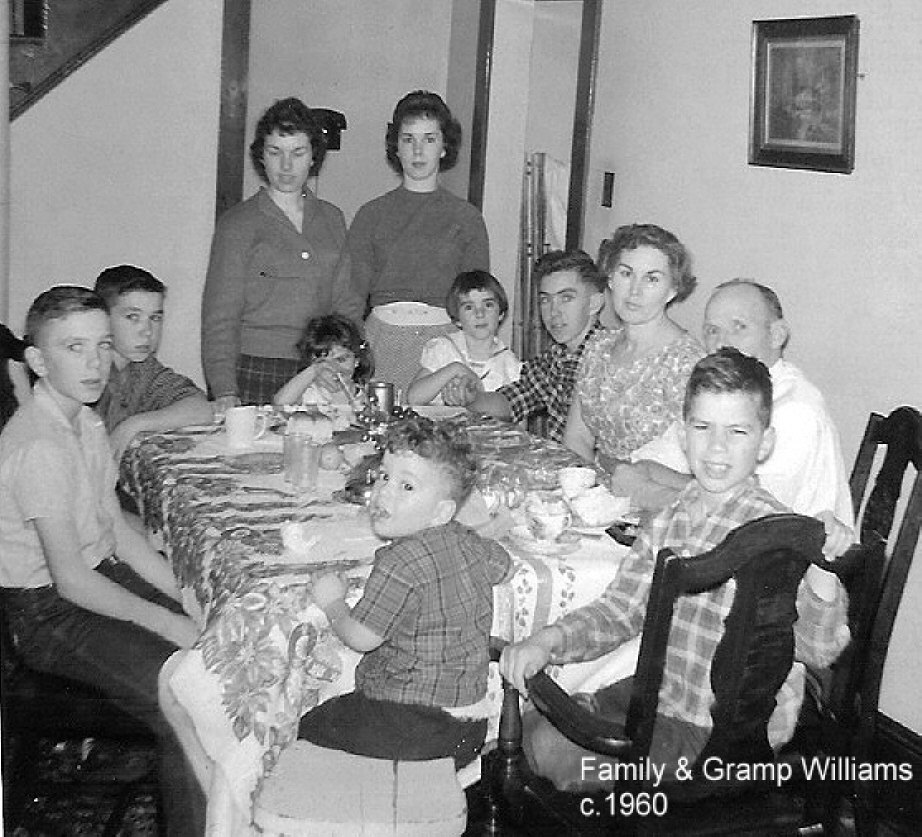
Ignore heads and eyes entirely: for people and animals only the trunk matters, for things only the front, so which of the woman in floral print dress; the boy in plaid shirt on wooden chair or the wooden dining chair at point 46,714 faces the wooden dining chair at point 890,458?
the wooden dining chair at point 46,714

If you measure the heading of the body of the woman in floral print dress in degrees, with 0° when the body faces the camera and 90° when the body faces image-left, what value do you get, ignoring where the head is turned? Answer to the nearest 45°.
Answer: approximately 45°

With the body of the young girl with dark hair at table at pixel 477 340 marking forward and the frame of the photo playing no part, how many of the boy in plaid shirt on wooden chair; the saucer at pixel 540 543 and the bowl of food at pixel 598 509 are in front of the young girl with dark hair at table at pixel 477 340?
3

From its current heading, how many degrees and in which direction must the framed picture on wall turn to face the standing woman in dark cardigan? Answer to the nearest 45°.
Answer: approximately 45° to its right

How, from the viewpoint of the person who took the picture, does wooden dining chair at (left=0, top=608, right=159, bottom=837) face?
facing to the right of the viewer
